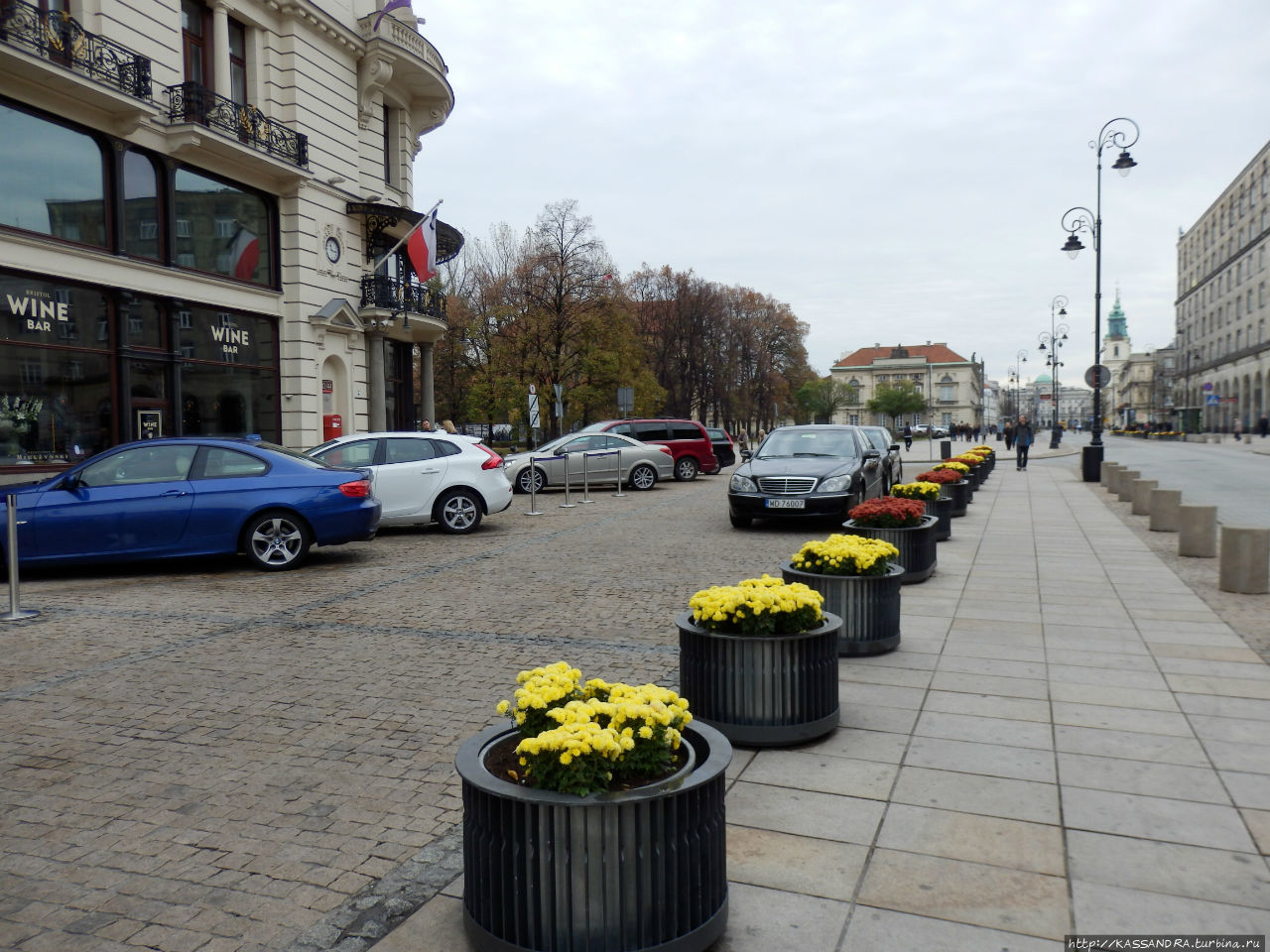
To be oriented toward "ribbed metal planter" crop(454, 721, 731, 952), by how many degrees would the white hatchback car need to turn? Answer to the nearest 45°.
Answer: approximately 90° to its left

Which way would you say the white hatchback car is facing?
to the viewer's left

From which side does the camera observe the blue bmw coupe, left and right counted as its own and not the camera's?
left

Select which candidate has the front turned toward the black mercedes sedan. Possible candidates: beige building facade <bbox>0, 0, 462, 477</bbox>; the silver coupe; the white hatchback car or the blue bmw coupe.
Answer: the beige building facade

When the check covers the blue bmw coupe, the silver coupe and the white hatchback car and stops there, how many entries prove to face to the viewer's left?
3

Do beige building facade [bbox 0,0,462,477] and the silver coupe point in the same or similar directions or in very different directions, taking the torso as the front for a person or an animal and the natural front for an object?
very different directions

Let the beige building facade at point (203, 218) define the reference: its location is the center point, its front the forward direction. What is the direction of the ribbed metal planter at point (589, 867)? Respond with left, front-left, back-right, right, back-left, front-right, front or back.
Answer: front-right

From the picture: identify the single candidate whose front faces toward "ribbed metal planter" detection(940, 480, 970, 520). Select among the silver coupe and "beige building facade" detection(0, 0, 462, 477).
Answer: the beige building facade

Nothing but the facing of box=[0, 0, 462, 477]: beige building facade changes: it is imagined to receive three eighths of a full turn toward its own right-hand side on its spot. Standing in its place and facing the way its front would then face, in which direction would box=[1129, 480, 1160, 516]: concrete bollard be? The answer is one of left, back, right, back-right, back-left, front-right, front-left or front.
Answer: back-left

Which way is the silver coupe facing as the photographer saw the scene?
facing to the left of the viewer

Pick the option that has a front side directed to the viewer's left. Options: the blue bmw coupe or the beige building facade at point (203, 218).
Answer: the blue bmw coupe

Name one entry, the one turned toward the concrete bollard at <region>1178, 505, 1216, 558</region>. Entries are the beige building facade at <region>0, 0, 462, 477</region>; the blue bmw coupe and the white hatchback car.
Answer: the beige building facade

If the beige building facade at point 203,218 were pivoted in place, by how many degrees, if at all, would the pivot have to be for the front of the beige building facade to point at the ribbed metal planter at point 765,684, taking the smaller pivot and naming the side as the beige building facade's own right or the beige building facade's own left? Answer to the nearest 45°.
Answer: approximately 45° to the beige building facade's own right

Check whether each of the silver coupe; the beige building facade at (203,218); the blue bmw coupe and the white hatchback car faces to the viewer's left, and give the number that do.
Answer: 3

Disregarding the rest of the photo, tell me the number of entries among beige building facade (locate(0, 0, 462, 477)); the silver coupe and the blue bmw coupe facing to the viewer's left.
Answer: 2

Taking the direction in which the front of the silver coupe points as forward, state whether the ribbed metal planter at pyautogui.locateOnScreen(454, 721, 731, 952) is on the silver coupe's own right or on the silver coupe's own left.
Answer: on the silver coupe's own left

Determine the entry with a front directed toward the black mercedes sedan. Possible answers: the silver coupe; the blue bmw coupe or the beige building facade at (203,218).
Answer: the beige building facade

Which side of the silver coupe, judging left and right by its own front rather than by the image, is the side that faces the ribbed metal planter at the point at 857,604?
left
